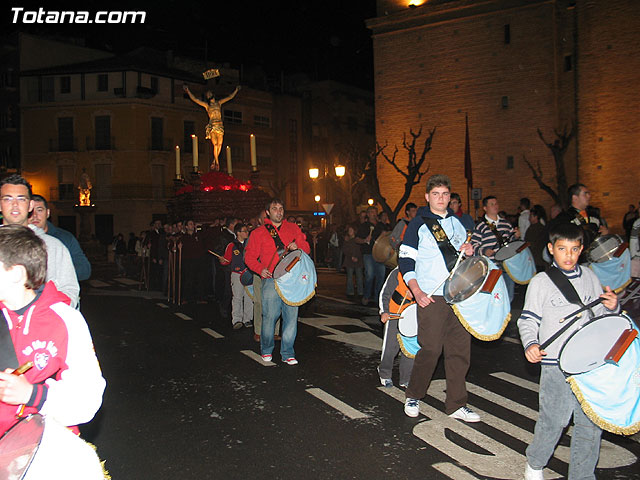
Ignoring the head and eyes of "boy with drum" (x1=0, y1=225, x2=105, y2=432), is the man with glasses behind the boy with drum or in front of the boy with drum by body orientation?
behind

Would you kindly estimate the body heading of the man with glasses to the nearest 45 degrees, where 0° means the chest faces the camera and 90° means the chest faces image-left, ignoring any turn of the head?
approximately 0°

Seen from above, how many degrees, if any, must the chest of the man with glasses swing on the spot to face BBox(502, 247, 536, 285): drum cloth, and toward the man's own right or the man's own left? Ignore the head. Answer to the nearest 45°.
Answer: approximately 135° to the man's own left

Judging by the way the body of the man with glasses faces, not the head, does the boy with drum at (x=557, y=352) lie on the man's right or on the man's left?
on the man's left
